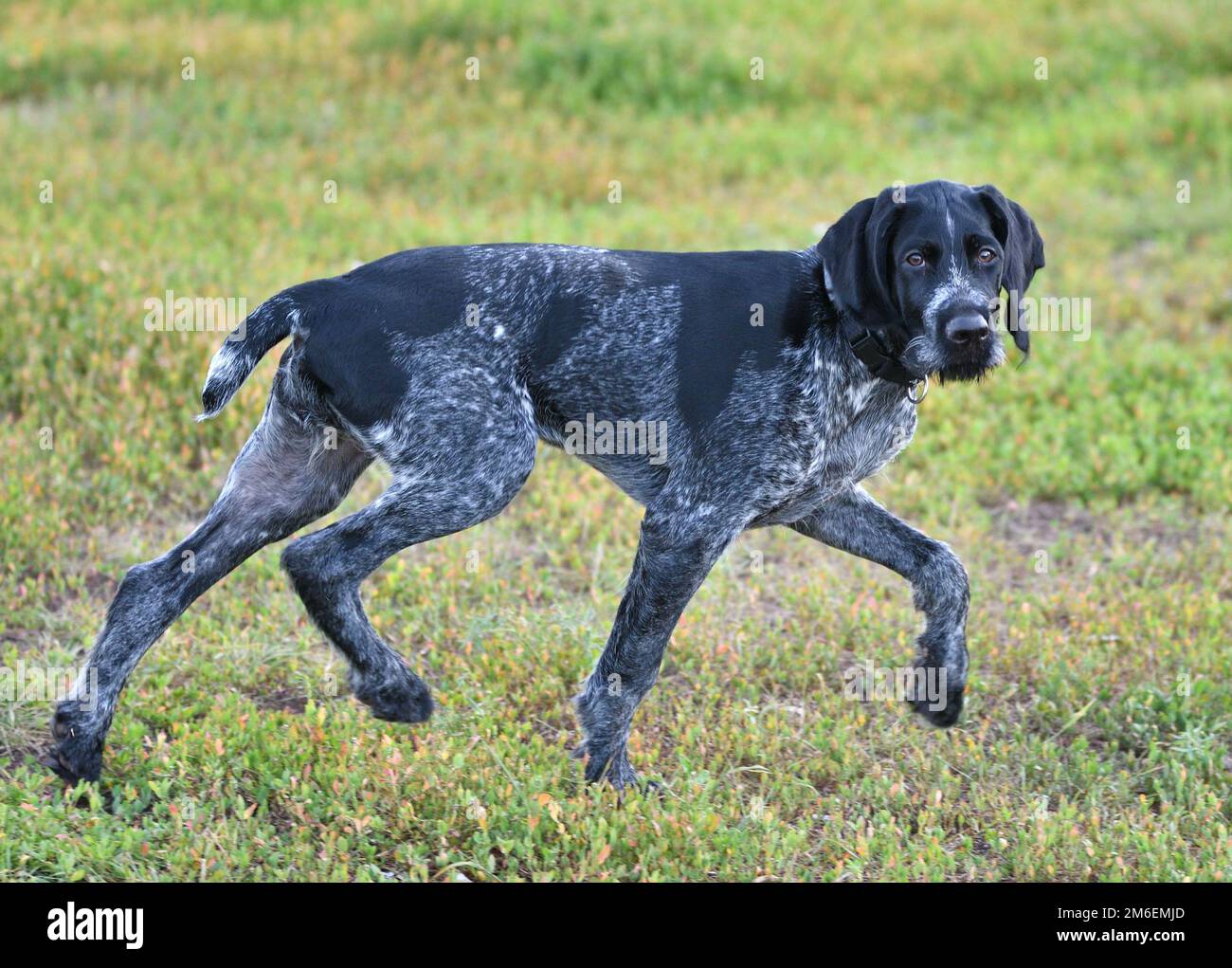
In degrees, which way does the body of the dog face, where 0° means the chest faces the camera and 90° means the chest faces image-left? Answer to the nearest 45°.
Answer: approximately 270°
